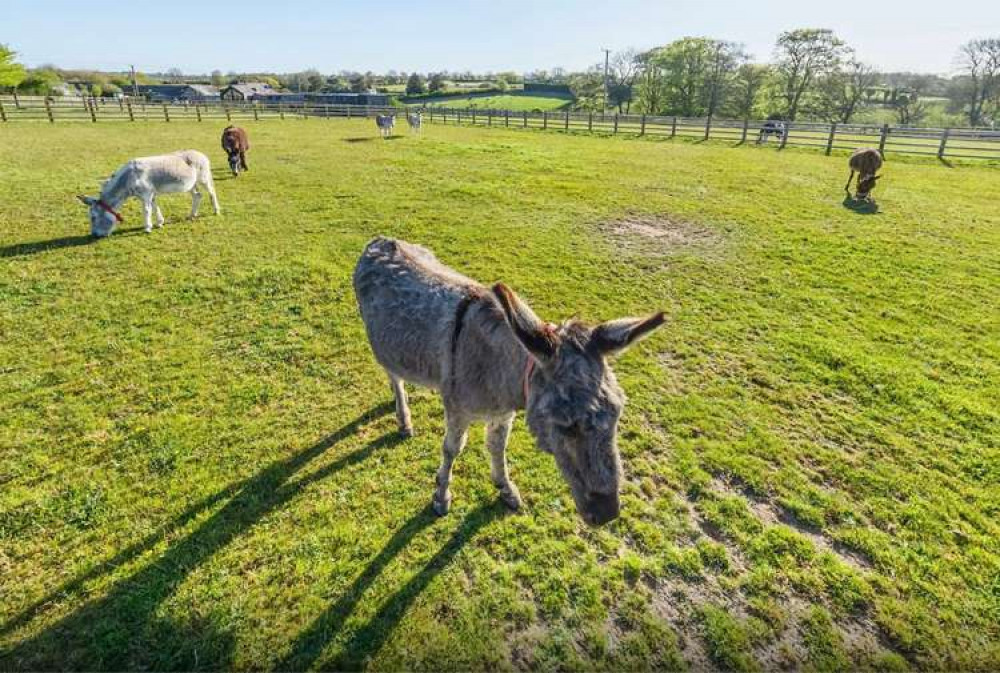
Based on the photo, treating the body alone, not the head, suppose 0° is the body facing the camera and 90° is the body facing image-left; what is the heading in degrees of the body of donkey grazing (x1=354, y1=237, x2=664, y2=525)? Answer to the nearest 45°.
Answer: approximately 315°

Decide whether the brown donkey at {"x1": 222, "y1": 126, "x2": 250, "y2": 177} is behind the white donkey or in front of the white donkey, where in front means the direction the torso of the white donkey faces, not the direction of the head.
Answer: behind

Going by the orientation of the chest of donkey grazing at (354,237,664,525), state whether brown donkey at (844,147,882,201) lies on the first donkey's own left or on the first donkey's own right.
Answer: on the first donkey's own left

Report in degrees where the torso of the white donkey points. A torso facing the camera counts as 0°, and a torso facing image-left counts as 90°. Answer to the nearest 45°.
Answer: approximately 45°

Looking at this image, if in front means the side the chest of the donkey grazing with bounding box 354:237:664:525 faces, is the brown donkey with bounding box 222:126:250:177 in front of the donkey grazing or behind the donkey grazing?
behind

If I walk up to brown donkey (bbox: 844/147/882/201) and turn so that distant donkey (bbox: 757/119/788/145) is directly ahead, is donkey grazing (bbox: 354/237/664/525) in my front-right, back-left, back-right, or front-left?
back-left
